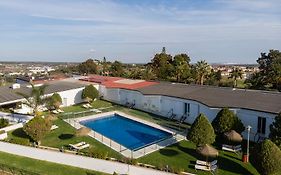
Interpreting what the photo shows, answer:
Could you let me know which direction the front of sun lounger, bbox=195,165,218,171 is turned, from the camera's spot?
facing to the left of the viewer

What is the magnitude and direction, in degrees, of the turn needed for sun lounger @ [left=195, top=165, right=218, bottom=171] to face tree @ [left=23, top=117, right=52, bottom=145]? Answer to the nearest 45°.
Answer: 0° — it already faces it

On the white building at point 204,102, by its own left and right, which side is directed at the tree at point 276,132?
left

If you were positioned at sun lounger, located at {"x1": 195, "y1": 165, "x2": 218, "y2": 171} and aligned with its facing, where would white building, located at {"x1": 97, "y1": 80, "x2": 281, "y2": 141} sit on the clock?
The white building is roughly at 3 o'clock from the sun lounger.

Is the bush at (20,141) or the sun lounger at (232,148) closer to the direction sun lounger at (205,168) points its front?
the bush

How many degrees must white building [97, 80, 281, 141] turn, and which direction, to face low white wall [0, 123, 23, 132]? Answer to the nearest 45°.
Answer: approximately 45° to its right

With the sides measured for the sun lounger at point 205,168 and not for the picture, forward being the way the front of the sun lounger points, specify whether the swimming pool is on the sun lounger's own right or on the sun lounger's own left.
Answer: on the sun lounger's own right

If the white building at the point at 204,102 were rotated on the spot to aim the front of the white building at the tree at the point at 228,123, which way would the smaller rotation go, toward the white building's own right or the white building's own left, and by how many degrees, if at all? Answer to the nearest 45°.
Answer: approximately 45° to the white building's own left

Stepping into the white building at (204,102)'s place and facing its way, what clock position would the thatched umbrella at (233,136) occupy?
The thatched umbrella is roughly at 10 o'clock from the white building.

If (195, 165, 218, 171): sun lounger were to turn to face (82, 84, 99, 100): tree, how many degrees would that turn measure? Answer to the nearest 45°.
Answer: approximately 45° to its right

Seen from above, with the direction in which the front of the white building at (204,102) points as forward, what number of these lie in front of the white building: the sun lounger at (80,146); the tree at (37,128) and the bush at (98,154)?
3

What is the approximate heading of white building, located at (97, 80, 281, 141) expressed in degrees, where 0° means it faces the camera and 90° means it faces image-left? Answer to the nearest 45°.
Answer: approximately 45°
